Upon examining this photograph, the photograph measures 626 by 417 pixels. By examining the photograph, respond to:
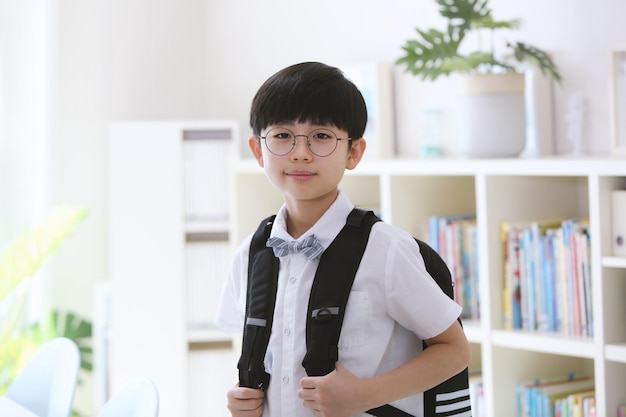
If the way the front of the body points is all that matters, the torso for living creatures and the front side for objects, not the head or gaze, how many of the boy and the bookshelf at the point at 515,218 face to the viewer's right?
0

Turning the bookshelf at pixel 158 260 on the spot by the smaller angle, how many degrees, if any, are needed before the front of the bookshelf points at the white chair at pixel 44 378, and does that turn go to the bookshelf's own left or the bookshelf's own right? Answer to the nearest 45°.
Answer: approximately 45° to the bookshelf's own right

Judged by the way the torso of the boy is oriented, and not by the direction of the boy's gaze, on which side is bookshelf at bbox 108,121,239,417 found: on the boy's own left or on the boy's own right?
on the boy's own right

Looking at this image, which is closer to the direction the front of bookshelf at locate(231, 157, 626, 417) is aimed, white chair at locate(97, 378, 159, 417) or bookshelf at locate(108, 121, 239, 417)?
the white chair

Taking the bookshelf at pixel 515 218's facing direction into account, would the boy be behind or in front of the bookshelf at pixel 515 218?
in front

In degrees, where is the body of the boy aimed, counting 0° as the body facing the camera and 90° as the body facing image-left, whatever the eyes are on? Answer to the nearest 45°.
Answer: approximately 45°

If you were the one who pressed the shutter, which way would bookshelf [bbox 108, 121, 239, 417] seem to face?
facing the viewer and to the right of the viewer

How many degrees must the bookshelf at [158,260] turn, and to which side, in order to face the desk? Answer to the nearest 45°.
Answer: approximately 45° to its right

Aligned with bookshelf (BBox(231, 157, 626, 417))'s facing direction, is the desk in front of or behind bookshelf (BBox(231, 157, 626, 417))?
in front

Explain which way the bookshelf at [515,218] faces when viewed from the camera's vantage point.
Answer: facing the viewer and to the left of the viewer
